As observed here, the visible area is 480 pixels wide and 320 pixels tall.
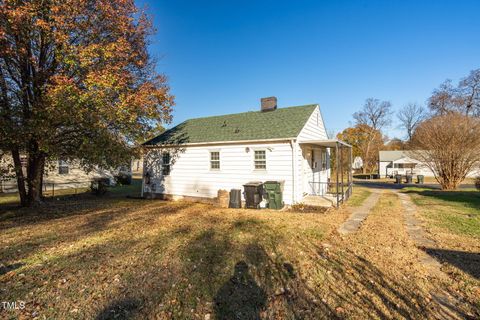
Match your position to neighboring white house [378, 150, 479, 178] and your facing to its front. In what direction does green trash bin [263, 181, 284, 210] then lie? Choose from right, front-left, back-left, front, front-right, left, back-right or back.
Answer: front

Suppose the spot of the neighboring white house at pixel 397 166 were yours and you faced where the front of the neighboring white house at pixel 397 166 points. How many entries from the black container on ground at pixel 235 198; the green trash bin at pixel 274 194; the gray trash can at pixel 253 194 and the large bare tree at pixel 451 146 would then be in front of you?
4

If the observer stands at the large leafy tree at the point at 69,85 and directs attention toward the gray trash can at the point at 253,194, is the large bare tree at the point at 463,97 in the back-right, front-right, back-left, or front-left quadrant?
front-left

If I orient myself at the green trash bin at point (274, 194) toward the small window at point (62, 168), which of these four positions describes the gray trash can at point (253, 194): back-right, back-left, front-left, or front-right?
front-left

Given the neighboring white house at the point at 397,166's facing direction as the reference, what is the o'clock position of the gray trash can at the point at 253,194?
The gray trash can is roughly at 12 o'clock from the neighboring white house.

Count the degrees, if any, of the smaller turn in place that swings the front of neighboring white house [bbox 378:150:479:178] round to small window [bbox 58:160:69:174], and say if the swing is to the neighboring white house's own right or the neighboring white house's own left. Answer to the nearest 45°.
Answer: approximately 45° to the neighboring white house's own right

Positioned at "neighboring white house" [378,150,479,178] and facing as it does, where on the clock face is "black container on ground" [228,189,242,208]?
The black container on ground is roughly at 12 o'clock from the neighboring white house.

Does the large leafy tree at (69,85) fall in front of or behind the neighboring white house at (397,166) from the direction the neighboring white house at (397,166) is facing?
in front

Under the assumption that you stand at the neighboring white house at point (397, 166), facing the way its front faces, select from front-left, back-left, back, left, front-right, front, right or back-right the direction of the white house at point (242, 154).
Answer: front

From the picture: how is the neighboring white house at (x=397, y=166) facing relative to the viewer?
toward the camera

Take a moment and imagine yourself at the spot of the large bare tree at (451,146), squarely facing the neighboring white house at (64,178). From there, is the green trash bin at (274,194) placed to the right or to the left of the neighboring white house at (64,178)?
left

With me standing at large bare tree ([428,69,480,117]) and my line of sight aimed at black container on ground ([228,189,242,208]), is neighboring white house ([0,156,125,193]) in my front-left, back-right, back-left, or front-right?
front-right
